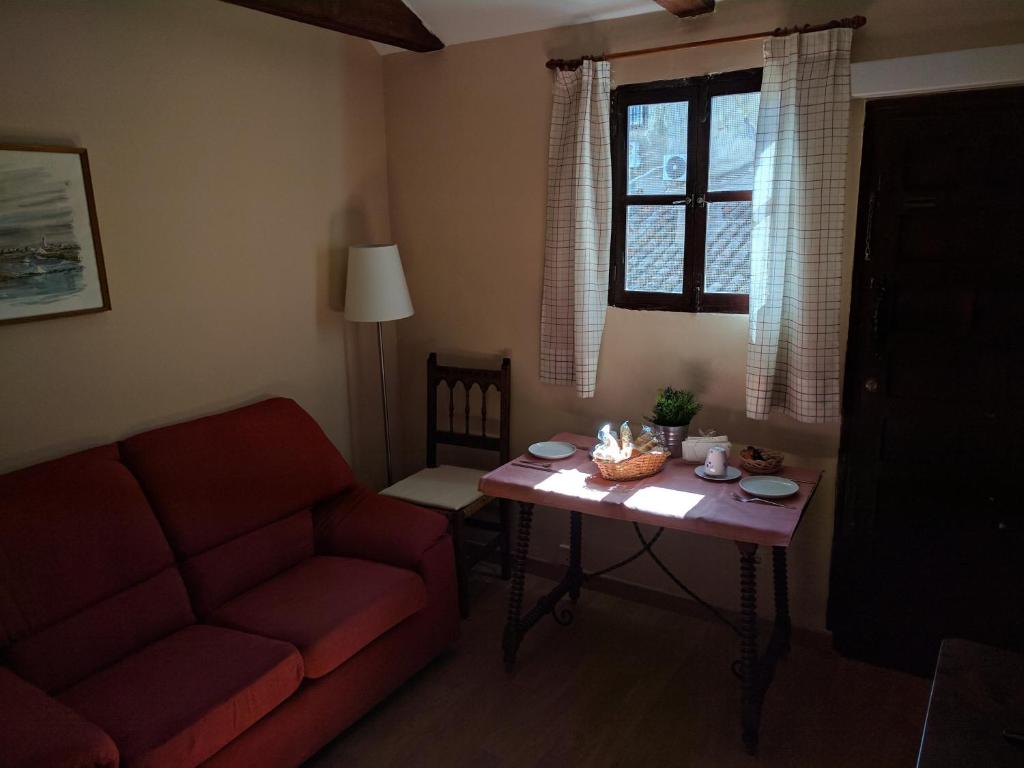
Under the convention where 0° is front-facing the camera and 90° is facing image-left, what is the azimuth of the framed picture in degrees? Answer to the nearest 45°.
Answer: approximately 315°

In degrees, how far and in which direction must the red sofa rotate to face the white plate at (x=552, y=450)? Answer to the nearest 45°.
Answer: approximately 45° to its left

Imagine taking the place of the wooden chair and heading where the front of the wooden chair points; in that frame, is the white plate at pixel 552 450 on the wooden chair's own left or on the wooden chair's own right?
on the wooden chair's own left

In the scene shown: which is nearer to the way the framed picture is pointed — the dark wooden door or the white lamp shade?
the dark wooden door

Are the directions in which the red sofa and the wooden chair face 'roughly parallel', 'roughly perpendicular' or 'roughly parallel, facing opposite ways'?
roughly perpendicular

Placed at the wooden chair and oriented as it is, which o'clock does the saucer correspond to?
The saucer is roughly at 9 o'clock from the wooden chair.

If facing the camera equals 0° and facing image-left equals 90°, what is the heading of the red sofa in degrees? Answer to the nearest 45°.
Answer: approximately 315°
